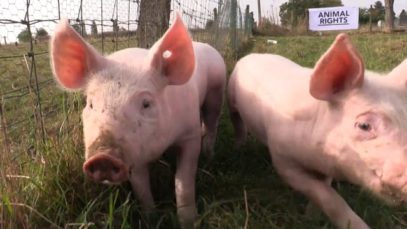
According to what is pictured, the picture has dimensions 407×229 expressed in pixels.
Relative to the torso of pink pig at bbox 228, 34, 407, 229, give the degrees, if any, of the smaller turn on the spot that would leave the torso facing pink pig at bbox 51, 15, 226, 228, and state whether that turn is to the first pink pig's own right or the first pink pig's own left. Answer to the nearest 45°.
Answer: approximately 135° to the first pink pig's own right

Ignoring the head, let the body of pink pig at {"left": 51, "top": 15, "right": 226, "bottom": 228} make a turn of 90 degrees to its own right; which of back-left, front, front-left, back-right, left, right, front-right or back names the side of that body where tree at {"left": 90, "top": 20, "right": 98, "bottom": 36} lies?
front-right

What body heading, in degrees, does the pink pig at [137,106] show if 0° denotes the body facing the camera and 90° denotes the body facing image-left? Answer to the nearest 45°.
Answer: approximately 45°

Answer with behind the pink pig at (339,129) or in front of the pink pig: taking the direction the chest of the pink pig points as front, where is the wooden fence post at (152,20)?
behind

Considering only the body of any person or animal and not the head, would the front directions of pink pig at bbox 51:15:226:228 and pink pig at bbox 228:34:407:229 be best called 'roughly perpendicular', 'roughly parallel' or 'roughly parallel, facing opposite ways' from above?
roughly perpendicular

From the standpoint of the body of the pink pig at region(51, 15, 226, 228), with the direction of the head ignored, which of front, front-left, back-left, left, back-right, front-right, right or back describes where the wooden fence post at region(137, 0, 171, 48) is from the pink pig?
back-right

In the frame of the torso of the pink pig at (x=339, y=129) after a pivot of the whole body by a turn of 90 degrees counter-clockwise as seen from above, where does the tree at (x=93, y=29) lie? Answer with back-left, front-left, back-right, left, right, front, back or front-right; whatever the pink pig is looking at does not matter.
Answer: left

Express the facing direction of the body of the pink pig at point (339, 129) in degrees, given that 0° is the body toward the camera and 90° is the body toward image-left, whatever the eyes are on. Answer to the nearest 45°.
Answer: approximately 315°
